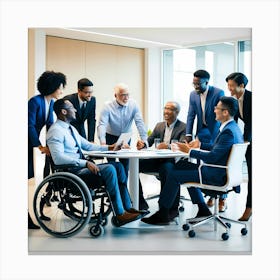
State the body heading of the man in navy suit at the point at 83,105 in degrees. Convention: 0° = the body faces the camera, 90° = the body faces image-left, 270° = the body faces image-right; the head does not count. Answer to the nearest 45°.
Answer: approximately 315°

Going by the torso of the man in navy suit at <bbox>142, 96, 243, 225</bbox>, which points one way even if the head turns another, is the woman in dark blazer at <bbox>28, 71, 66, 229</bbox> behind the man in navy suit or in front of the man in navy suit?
in front

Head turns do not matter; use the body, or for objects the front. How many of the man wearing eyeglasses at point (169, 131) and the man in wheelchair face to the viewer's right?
1

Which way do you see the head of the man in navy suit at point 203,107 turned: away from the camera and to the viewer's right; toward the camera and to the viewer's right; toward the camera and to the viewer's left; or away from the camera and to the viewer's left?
toward the camera and to the viewer's left

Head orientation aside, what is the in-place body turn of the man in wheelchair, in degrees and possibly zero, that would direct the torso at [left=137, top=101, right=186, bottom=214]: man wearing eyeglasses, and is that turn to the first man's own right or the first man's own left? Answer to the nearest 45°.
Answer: approximately 45° to the first man's own left

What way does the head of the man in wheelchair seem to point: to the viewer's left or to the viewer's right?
to the viewer's right

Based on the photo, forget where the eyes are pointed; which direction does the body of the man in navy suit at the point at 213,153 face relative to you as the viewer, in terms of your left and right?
facing to the left of the viewer

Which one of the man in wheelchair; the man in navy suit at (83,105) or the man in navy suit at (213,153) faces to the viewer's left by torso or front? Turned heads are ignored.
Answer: the man in navy suit at (213,153)

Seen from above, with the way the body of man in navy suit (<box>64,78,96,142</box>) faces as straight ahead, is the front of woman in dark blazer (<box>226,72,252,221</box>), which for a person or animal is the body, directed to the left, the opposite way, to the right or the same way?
to the right

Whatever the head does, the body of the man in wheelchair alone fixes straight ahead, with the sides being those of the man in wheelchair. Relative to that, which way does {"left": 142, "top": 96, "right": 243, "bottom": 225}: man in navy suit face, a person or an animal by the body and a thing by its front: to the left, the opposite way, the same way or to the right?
the opposite way

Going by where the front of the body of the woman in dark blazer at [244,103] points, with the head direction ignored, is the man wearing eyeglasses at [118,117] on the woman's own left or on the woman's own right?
on the woman's own right

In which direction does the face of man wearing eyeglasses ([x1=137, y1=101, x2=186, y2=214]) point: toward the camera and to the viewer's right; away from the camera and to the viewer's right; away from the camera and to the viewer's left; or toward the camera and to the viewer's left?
toward the camera and to the viewer's left

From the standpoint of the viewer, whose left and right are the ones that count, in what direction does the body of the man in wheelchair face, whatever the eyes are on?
facing to the right of the viewer

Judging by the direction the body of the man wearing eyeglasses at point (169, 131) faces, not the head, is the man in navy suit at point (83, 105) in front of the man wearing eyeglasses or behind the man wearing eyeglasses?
in front

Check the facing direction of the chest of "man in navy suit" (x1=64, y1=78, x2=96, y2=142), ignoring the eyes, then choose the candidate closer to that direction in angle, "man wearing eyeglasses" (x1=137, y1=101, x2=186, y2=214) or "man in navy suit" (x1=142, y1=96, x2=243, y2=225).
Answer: the man in navy suit

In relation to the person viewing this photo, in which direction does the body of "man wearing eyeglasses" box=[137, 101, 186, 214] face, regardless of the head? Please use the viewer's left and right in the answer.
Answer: facing the viewer and to the left of the viewer

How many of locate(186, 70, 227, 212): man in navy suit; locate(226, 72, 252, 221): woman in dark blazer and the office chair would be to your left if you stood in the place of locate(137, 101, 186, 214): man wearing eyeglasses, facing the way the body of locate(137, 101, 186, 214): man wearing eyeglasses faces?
3

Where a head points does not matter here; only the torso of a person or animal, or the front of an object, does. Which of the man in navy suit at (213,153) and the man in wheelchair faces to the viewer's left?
the man in navy suit

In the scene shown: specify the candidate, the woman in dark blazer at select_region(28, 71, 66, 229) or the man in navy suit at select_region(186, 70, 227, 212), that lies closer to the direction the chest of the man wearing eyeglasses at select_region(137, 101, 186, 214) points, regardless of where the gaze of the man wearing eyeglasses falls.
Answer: the woman in dark blazer
